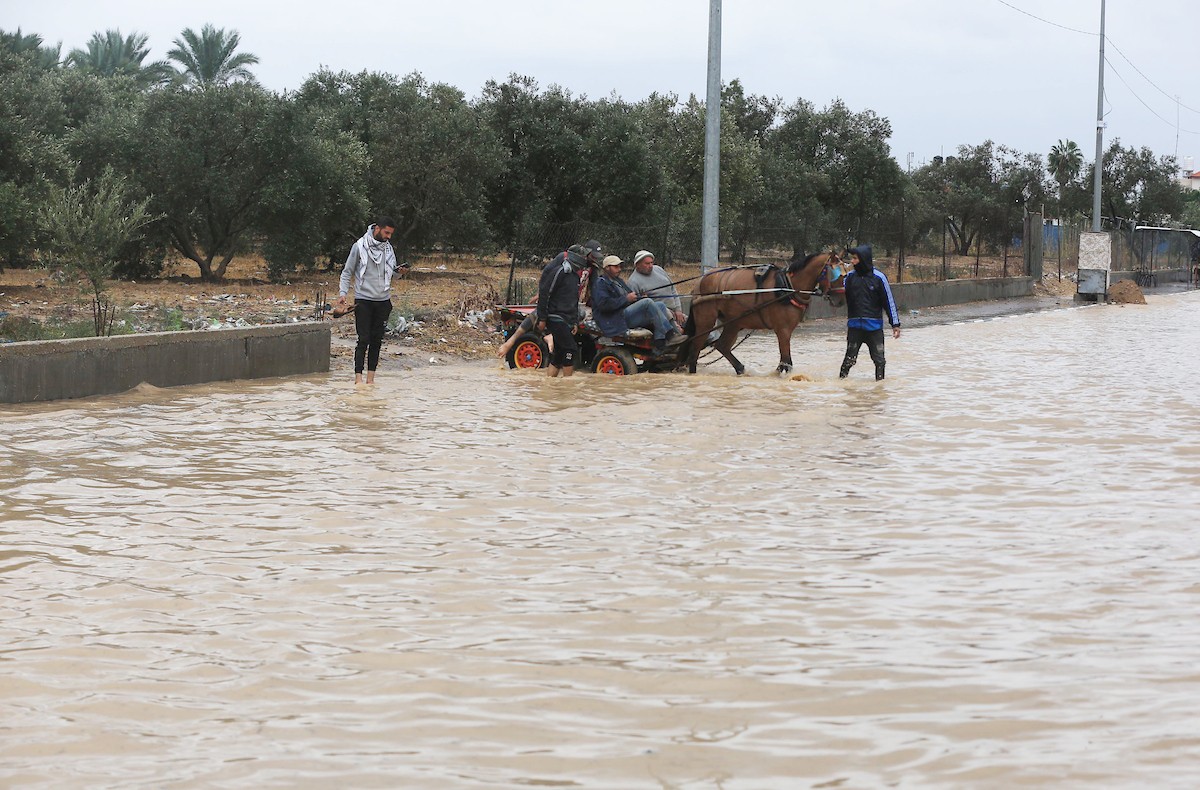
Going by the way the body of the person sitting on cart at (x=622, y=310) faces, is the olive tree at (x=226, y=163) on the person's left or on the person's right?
on the person's left

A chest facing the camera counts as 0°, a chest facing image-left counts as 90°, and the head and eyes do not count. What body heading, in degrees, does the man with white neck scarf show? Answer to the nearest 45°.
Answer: approximately 315°

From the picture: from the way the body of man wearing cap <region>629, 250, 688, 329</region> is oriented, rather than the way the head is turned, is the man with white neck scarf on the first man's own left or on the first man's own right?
on the first man's own right

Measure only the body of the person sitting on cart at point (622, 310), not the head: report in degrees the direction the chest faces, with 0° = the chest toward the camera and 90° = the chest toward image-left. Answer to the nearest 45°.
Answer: approximately 270°

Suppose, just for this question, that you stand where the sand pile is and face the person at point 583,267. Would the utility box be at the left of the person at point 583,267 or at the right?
right

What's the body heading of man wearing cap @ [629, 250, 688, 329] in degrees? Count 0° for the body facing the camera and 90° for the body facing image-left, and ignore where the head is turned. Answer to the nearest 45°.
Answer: approximately 315°

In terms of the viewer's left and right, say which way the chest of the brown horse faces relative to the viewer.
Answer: facing to the right of the viewer

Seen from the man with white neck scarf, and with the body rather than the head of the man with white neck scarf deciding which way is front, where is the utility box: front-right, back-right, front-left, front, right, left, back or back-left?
left

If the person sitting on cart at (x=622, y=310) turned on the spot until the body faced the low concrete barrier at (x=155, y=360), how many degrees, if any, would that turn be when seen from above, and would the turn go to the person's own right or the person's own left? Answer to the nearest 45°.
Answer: approximately 135° to the person's own right

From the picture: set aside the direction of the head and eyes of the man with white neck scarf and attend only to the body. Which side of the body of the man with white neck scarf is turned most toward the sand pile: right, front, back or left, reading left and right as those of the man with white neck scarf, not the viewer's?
left

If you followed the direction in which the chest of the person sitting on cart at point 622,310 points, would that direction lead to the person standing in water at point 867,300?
yes

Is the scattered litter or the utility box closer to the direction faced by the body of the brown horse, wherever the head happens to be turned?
the utility box

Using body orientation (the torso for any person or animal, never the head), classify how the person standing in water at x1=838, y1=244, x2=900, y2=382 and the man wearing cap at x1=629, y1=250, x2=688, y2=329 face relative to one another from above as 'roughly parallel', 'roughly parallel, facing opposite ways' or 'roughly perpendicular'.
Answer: roughly perpendicular
